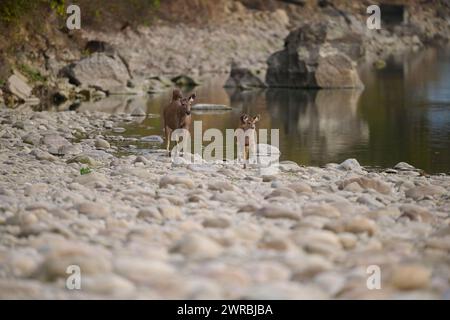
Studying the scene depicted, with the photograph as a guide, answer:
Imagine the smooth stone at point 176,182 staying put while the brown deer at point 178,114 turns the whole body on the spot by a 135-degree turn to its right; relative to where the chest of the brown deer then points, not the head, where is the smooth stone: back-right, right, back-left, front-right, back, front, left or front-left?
left

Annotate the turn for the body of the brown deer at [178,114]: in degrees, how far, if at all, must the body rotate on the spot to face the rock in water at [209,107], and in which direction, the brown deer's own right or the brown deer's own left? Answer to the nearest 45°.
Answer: approximately 135° to the brown deer's own left

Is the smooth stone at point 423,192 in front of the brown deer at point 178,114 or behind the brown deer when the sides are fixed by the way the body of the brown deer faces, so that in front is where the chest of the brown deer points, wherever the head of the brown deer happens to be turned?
in front

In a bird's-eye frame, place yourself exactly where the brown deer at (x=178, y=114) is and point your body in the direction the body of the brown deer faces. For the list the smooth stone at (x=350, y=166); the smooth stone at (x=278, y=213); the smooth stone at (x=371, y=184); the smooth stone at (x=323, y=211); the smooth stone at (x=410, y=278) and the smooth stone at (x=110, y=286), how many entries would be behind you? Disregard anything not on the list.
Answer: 0

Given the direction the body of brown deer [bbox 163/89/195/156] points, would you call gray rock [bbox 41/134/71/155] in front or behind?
behind

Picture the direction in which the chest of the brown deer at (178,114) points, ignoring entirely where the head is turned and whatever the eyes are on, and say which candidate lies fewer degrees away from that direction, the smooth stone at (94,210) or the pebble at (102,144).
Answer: the smooth stone

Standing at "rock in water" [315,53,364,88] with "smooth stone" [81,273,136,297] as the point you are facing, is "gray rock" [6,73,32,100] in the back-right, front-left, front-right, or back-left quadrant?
front-right

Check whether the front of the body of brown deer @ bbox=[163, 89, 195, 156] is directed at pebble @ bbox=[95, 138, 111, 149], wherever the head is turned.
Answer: no

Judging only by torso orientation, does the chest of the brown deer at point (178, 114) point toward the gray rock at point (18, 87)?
no

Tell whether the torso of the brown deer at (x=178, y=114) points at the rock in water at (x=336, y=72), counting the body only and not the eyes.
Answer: no

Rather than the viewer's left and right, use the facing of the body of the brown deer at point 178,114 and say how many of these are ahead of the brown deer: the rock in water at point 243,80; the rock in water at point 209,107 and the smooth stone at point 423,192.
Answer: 1

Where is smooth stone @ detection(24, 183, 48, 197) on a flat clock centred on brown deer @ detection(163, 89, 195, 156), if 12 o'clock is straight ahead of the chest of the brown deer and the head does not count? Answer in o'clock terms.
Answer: The smooth stone is roughly at 2 o'clock from the brown deer.

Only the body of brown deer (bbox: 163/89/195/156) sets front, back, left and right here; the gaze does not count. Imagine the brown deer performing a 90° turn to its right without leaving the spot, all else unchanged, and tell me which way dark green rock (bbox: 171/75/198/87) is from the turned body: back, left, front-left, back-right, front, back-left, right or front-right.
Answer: back-right

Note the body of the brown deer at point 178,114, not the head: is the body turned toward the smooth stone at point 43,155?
no

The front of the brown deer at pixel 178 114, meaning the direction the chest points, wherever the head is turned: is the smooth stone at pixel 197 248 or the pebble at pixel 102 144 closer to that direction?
the smooth stone

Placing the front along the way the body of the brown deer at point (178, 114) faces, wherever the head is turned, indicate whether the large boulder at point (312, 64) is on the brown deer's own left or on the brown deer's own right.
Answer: on the brown deer's own left

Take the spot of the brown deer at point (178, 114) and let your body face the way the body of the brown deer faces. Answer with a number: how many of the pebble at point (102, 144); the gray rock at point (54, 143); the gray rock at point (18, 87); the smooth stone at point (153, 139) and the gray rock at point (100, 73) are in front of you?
0

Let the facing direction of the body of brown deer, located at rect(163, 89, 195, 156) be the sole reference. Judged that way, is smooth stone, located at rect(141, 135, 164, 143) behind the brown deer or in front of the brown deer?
behind

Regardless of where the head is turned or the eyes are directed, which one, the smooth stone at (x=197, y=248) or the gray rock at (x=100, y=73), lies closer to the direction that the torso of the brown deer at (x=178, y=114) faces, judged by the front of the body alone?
the smooth stone
